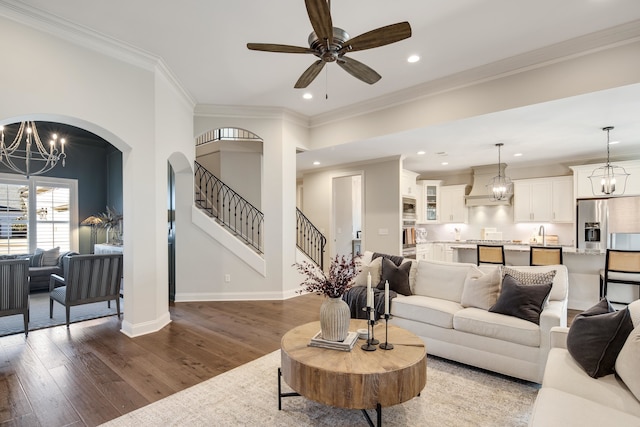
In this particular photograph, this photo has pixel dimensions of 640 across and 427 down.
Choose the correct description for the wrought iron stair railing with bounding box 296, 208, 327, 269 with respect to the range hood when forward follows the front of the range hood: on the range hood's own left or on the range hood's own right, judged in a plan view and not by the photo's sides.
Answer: on the range hood's own right

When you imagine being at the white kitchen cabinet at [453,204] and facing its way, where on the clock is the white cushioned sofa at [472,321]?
The white cushioned sofa is roughly at 12 o'clock from the white kitchen cabinet.

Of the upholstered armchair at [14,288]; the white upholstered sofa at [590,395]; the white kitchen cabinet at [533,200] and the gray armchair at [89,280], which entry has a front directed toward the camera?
the white kitchen cabinet

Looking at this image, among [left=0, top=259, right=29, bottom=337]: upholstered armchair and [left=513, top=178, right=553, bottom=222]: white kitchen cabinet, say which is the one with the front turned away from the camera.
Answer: the upholstered armchair

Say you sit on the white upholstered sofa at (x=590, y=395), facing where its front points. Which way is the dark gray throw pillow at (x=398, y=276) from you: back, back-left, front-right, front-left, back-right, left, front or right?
front-right

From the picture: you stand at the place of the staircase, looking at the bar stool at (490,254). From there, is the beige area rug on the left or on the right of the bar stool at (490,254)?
right

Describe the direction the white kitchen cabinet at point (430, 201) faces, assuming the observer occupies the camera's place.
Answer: facing the viewer and to the right of the viewer

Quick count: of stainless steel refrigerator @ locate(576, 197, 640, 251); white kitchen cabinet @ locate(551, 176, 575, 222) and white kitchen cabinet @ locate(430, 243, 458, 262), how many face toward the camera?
3

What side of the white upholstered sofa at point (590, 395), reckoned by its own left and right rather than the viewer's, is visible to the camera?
left

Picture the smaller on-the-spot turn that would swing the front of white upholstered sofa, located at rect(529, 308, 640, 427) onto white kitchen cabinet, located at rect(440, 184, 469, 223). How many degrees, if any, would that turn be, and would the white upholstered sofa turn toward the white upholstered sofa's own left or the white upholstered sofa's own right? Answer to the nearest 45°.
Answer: approximately 90° to the white upholstered sofa's own right

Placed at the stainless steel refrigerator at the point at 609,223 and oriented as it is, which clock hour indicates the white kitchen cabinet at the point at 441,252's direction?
The white kitchen cabinet is roughly at 3 o'clock from the stainless steel refrigerator.

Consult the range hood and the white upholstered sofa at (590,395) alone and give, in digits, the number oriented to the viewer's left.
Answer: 1

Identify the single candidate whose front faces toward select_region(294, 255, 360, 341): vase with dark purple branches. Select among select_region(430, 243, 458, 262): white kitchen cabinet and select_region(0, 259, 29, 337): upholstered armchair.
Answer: the white kitchen cabinet

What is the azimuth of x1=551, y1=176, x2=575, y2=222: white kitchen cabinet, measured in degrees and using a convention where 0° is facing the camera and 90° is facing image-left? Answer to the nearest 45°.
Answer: approximately 0°
